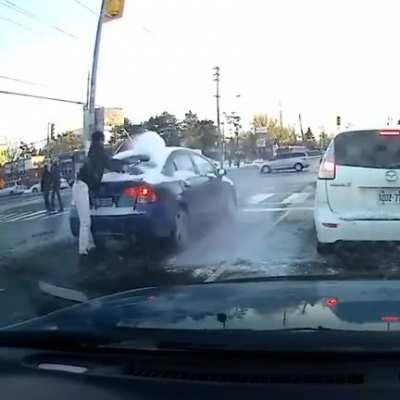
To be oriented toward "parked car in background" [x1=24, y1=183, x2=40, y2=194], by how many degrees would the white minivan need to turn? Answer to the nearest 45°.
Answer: approximately 45° to its left

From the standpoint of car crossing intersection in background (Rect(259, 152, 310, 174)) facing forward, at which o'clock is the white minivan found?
The white minivan is roughly at 9 o'clock from the car crossing intersection in background.

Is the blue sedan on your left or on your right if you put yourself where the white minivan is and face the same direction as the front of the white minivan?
on your left

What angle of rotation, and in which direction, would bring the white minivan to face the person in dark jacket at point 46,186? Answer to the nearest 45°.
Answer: approximately 45° to its left

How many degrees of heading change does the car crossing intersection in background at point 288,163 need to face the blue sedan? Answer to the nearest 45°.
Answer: approximately 90° to its left

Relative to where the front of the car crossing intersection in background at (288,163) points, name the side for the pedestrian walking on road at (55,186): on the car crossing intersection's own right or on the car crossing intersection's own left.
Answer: on the car crossing intersection's own left

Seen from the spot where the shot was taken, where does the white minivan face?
facing away from the viewer

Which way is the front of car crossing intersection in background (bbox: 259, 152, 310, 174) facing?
to the viewer's left

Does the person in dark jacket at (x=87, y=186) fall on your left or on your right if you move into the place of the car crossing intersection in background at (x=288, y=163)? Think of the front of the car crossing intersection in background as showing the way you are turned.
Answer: on your left

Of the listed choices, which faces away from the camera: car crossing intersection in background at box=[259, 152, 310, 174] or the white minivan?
the white minivan

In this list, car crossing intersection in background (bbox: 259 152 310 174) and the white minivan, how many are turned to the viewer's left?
1

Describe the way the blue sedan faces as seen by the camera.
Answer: facing away from the viewer and to the right of the viewer
